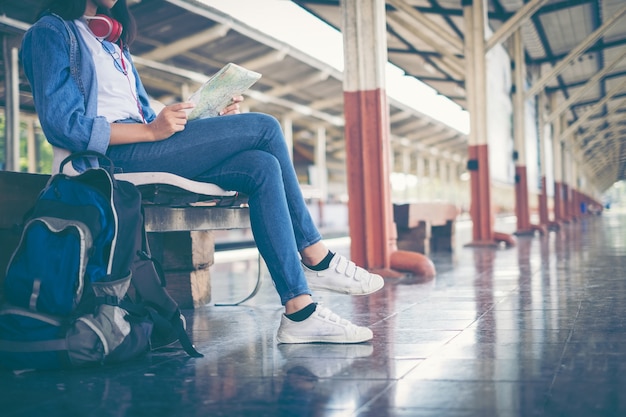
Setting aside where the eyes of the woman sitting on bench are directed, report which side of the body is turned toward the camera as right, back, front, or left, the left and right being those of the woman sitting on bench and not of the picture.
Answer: right

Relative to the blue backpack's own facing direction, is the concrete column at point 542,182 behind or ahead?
behind

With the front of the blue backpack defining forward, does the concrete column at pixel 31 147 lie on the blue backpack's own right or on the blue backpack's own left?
on the blue backpack's own right

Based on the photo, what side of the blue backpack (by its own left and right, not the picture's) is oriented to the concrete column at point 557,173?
back

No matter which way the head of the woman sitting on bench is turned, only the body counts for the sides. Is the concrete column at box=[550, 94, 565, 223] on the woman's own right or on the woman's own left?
on the woman's own left

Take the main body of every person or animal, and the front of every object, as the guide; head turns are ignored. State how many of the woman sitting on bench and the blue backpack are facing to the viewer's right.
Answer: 1

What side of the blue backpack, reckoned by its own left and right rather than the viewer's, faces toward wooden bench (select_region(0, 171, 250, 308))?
back

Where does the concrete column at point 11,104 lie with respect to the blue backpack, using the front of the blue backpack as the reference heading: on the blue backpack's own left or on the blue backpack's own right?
on the blue backpack's own right

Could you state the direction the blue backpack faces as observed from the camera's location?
facing the viewer and to the left of the viewer

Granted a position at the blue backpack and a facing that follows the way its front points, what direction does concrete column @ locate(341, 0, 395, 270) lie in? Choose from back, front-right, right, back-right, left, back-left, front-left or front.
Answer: back

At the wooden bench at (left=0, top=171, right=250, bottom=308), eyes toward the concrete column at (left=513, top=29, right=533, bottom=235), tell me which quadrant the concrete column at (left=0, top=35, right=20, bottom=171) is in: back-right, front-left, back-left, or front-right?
front-left

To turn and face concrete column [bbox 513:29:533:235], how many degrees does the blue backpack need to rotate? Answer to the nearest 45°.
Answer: approximately 180°

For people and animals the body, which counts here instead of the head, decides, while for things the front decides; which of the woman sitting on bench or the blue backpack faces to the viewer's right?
the woman sitting on bench
